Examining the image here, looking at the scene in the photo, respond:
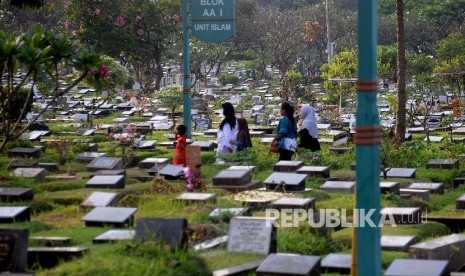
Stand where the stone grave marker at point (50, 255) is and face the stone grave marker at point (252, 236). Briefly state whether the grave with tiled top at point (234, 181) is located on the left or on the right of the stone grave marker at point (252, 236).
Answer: left

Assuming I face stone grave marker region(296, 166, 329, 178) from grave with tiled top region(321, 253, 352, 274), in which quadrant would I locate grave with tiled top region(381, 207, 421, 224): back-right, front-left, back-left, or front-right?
front-right

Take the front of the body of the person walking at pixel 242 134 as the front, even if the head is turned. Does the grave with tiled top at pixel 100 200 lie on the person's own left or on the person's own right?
on the person's own left

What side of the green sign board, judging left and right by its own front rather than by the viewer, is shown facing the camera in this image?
front

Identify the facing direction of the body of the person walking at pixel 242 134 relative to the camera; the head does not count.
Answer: to the viewer's left

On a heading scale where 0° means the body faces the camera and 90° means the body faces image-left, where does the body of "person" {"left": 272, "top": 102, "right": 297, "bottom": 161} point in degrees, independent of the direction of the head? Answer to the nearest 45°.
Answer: approximately 90°

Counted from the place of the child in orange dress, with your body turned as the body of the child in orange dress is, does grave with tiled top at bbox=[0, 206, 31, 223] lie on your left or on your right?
on your left
